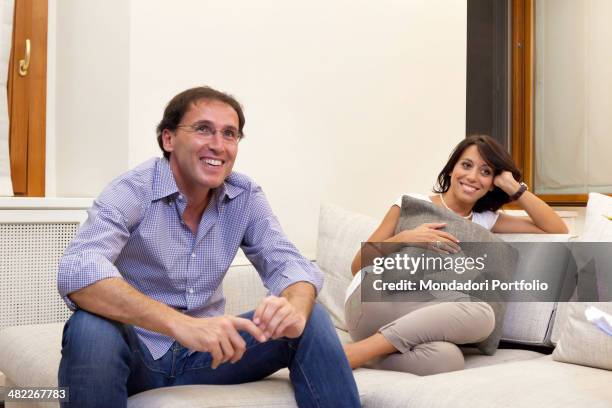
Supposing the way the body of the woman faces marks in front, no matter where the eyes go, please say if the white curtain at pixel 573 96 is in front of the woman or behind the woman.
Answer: behind

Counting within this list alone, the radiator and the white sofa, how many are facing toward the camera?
2

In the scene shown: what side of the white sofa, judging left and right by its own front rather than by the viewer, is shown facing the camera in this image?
front

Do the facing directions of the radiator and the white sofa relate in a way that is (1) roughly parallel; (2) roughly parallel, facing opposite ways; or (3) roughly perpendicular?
roughly parallel

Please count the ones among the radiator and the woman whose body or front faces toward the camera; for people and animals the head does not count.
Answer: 2

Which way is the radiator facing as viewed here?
toward the camera
